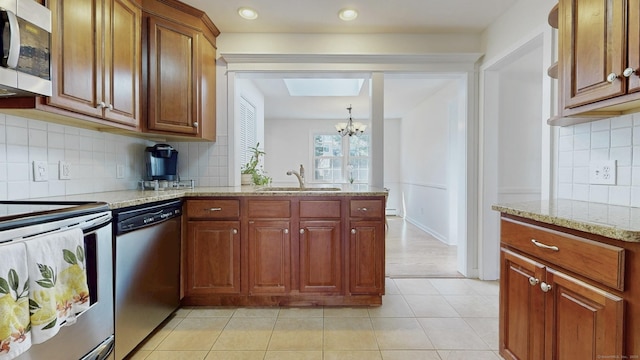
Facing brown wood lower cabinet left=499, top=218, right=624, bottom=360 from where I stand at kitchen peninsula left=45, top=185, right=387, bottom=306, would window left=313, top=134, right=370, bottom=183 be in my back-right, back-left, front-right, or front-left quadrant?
back-left

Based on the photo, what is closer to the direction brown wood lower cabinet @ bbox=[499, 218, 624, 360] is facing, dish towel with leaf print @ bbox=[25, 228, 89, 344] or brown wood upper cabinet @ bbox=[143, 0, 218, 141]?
the dish towel with leaf print

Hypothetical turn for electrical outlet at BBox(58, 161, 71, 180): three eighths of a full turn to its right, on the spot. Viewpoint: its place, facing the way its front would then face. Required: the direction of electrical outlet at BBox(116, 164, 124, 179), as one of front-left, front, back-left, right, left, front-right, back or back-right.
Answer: back-right

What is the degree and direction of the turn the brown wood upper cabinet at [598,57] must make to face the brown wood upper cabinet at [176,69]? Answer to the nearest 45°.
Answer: approximately 45° to its right

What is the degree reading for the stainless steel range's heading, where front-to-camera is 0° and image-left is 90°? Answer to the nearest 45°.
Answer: approximately 315°

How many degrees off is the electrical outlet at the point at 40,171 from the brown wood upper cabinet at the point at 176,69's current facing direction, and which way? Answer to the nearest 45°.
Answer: approximately 90° to its right

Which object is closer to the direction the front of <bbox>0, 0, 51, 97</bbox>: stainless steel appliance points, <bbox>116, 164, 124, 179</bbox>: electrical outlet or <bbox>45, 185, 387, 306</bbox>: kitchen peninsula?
the kitchen peninsula

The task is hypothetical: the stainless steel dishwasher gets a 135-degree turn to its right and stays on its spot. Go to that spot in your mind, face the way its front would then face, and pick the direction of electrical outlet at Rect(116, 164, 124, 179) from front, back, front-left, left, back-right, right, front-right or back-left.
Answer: right

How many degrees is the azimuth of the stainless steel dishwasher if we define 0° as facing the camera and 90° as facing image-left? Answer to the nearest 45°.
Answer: approximately 315°

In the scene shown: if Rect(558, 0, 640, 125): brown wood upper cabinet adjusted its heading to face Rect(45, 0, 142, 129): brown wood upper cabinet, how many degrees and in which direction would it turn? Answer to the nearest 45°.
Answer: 0° — it already faces it

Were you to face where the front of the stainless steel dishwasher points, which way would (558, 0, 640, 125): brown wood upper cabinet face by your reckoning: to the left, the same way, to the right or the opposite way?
the opposite way
